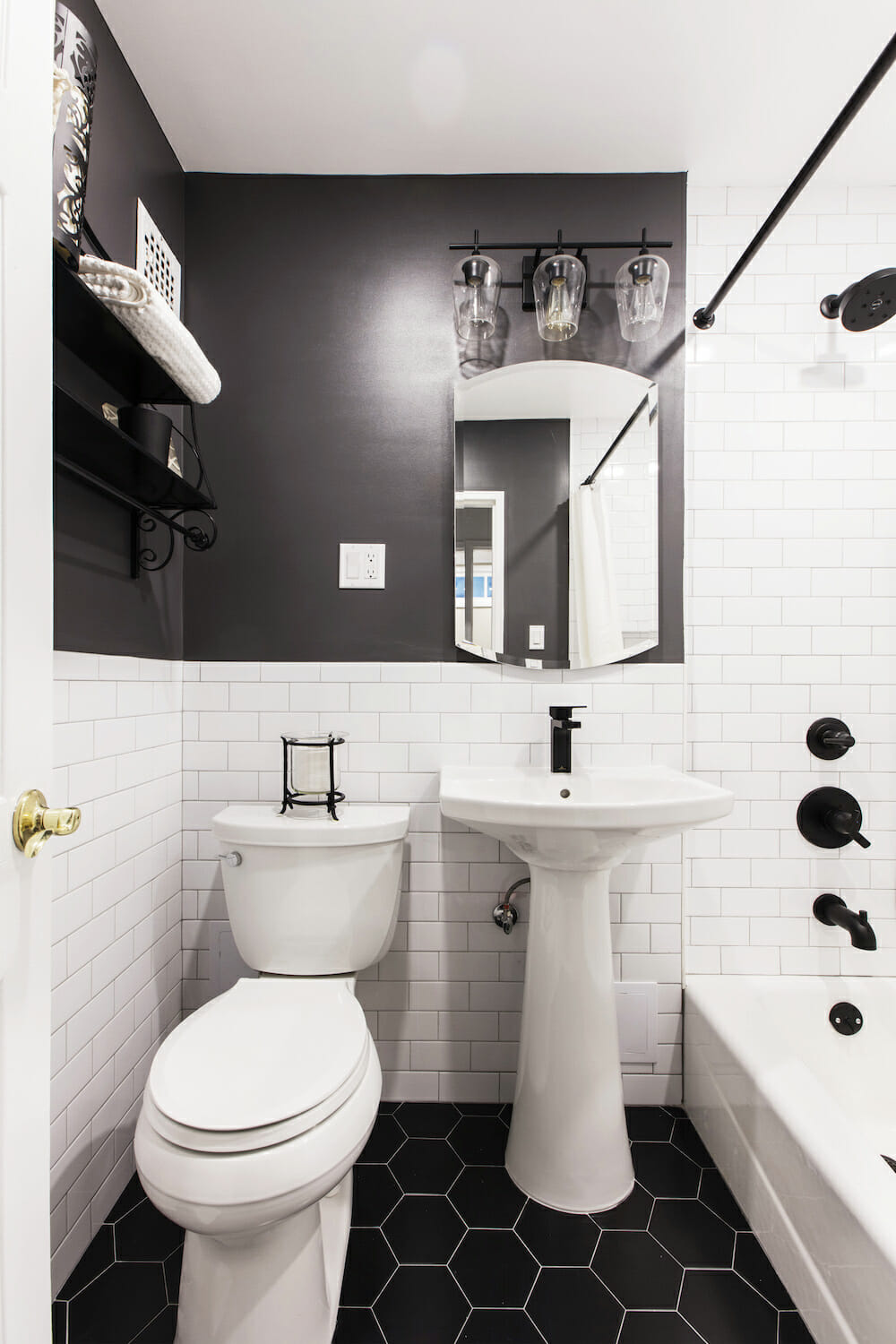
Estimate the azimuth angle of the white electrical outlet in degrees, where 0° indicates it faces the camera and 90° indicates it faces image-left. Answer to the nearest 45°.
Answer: approximately 0°

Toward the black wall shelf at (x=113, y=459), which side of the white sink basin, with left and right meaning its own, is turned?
right

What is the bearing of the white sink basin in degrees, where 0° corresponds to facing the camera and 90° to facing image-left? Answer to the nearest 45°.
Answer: approximately 0°

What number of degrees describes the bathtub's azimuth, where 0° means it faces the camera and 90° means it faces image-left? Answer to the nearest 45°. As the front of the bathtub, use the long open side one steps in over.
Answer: approximately 90°

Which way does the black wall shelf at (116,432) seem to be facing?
to the viewer's right

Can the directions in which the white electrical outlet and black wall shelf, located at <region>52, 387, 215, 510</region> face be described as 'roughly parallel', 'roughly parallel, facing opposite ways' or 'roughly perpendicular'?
roughly perpendicular
